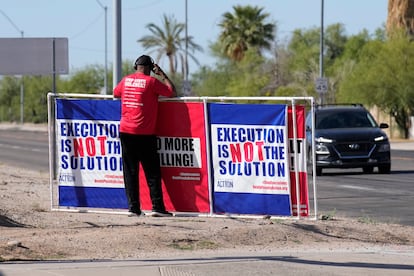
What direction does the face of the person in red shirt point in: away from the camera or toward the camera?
away from the camera

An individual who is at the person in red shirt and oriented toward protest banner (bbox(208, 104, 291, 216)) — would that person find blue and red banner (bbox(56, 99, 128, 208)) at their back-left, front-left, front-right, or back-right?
back-left

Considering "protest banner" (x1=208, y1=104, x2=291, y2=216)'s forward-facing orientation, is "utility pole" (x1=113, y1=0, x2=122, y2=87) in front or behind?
behind

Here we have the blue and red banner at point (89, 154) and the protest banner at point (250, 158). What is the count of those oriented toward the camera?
2

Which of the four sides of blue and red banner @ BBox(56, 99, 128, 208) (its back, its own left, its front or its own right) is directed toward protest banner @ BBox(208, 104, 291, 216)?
left

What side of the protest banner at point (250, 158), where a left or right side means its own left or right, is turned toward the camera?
front

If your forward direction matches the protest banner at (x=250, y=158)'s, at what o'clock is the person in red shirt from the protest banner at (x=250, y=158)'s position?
The person in red shirt is roughly at 3 o'clock from the protest banner.

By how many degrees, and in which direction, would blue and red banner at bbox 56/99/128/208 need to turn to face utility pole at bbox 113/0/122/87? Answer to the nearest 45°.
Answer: approximately 180°

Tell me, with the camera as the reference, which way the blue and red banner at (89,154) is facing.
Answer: facing the viewer

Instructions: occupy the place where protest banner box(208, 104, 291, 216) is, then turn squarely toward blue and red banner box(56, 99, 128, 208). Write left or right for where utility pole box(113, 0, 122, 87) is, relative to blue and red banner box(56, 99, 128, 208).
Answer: right
